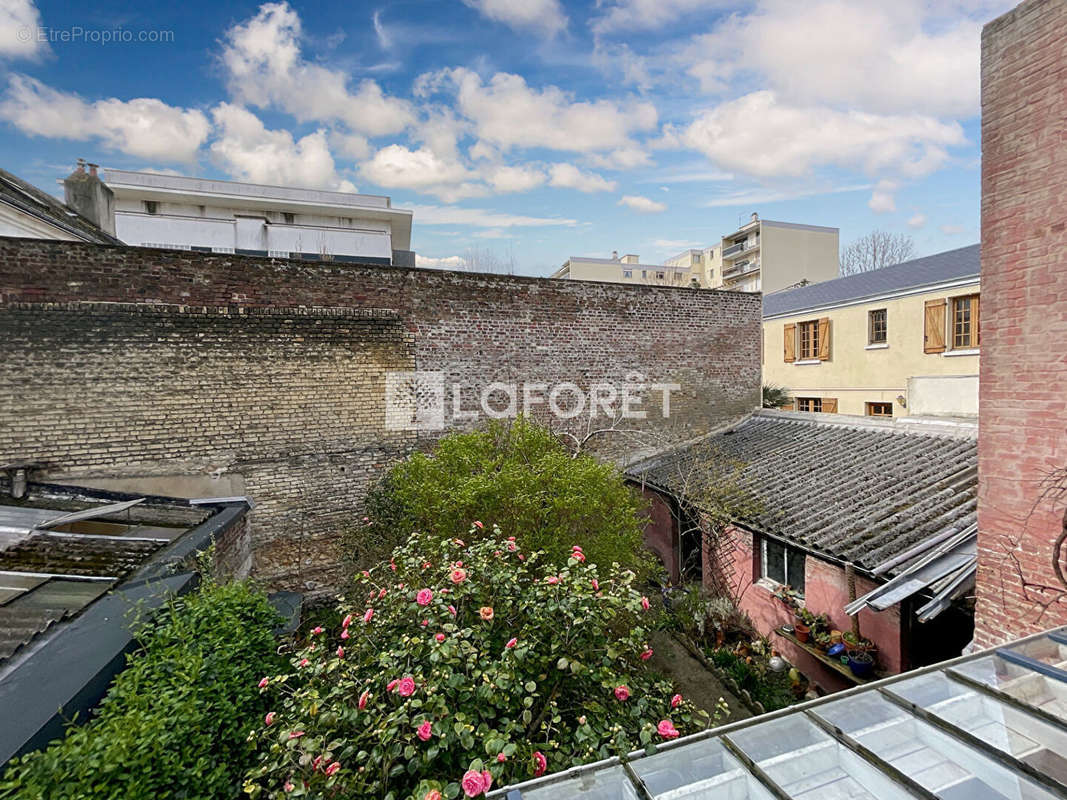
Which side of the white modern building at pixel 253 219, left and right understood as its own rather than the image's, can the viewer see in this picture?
front

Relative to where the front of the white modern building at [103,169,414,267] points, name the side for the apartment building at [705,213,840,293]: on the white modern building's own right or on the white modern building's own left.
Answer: on the white modern building's own left

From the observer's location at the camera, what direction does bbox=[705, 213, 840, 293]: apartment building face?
facing the viewer and to the left of the viewer

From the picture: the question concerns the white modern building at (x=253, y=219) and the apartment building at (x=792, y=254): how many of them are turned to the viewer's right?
0

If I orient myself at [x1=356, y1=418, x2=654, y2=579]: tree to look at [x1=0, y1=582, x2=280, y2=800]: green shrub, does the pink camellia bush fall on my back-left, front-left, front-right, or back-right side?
front-left

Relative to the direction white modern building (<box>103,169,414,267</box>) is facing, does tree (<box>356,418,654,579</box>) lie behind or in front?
in front

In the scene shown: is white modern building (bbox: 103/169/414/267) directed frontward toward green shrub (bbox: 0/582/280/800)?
yes

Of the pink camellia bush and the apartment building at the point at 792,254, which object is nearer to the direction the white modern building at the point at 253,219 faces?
the pink camellia bush

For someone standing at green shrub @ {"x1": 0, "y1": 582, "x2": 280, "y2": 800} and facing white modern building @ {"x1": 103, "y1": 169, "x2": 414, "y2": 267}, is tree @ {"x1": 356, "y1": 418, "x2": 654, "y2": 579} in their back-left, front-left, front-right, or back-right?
front-right

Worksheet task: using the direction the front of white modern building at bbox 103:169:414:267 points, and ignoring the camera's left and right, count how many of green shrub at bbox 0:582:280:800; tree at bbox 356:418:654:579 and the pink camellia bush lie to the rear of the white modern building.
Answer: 0

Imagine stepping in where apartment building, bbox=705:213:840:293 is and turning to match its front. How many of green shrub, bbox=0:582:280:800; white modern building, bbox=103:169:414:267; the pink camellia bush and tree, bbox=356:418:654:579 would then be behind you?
0

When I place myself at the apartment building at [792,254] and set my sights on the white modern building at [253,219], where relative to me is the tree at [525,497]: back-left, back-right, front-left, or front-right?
front-left

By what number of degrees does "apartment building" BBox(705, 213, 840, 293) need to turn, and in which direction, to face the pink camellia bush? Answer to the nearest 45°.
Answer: approximately 45° to its left

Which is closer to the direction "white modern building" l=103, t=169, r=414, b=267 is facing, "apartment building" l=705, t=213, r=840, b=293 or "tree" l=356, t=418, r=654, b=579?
the tree

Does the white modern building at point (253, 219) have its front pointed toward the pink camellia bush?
yes
